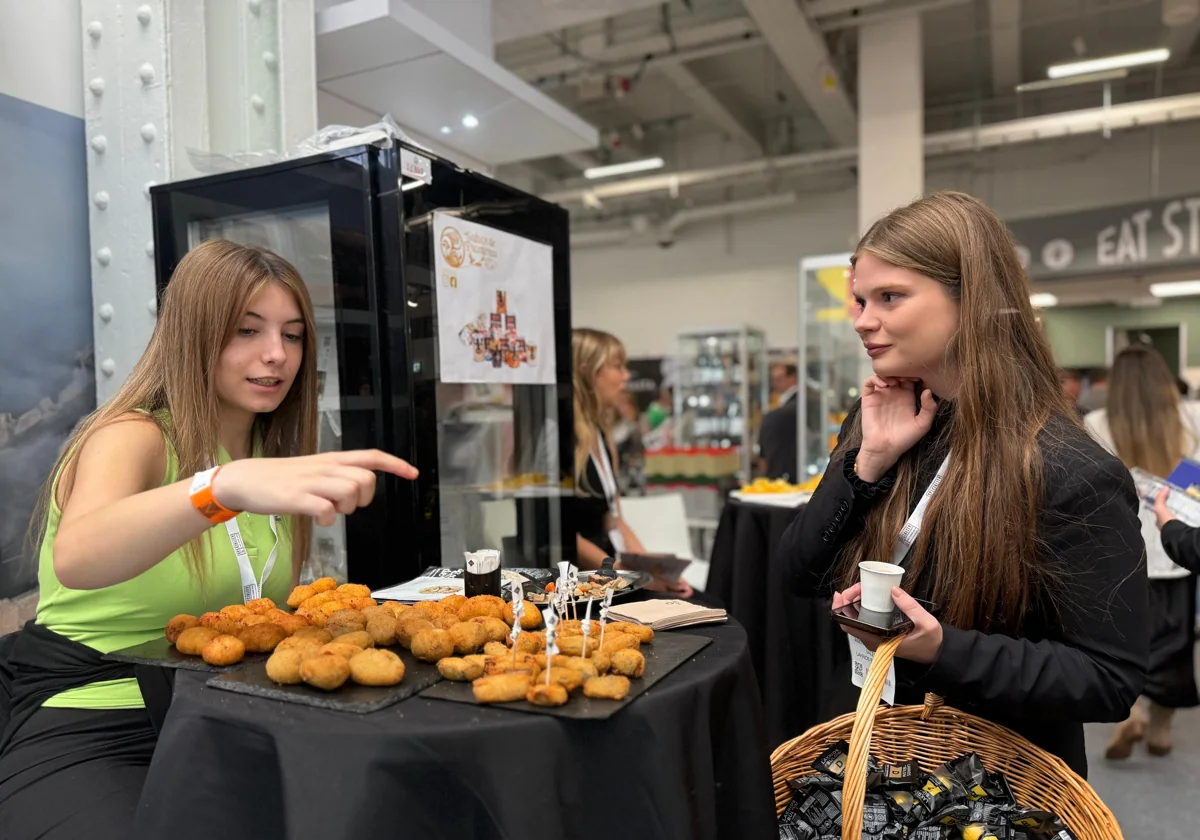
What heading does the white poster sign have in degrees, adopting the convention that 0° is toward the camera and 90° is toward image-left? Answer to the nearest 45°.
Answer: approximately 315°

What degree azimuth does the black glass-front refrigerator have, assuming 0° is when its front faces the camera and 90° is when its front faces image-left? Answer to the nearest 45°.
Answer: approximately 315°

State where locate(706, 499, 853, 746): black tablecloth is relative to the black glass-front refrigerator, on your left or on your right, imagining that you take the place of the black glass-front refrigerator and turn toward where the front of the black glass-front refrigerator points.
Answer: on your left

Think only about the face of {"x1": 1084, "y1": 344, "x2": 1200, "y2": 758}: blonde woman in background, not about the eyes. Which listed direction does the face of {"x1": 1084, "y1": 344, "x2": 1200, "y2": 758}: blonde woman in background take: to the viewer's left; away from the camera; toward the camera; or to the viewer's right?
away from the camera

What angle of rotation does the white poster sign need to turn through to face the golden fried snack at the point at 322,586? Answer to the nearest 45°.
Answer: approximately 45° to its right

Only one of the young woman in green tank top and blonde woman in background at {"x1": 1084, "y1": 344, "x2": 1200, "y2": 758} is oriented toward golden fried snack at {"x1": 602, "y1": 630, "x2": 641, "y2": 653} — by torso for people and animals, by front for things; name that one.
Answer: the young woman in green tank top

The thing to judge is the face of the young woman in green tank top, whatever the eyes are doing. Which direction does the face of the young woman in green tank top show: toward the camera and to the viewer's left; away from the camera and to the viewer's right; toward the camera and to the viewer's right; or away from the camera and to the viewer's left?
toward the camera and to the viewer's right

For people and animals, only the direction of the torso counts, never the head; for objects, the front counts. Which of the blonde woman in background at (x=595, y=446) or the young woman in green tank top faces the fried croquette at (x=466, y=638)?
the young woman in green tank top

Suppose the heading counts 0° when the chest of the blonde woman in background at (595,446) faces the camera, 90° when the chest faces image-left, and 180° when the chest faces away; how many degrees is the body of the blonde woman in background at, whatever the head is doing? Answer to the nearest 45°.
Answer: approximately 270°

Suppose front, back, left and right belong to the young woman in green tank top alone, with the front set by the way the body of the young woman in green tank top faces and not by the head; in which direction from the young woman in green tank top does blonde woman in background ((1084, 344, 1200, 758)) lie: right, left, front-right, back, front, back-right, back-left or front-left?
front-left

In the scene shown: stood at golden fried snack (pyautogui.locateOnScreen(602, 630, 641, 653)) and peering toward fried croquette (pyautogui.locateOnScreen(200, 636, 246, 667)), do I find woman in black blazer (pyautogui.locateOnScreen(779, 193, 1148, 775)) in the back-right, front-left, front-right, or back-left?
back-right

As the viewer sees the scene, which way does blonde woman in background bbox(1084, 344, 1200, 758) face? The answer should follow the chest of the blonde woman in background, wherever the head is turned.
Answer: away from the camera

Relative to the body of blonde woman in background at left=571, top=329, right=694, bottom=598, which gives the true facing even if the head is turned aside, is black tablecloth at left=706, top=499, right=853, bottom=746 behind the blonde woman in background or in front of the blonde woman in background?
in front
